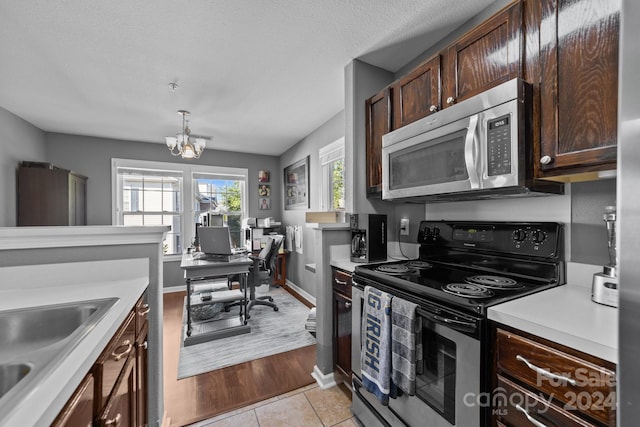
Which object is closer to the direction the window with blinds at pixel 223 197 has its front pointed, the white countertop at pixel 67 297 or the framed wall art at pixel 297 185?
the white countertop

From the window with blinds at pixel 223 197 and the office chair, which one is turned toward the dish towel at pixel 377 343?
the window with blinds

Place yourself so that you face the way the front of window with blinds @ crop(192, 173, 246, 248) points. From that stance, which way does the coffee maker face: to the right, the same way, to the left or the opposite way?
to the right

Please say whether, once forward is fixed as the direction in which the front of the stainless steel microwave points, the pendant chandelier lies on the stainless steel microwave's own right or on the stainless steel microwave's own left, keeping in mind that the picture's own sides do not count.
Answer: on the stainless steel microwave's own right

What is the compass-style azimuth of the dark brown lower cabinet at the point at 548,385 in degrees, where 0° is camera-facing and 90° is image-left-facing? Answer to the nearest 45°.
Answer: approximately 45°

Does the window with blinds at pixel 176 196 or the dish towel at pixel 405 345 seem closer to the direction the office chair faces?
the window with blinds

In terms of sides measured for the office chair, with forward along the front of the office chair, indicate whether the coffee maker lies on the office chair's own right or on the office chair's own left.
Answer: on the office chair's own left

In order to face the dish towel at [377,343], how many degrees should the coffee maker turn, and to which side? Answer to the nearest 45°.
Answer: approximately 45° to its left

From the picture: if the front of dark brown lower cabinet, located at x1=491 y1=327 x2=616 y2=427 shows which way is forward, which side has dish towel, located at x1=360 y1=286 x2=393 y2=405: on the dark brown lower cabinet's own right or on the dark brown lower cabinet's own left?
on the dark brown lower cabinet's own right

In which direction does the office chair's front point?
to the viewer's left
